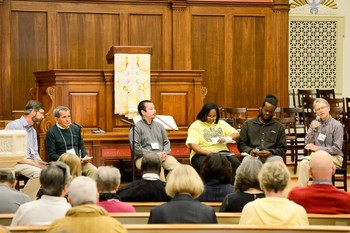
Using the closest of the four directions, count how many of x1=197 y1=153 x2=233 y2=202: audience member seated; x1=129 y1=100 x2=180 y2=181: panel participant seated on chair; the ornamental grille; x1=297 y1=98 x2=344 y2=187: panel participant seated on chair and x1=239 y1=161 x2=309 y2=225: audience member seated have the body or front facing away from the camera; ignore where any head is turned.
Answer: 2

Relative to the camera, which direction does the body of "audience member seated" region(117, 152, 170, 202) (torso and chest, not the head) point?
away from the camera

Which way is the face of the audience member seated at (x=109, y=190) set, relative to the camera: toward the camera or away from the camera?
away from the camera

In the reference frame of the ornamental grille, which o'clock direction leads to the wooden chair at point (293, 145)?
The wooden chair is roughly at 12 o'clock from the ornamental grille.

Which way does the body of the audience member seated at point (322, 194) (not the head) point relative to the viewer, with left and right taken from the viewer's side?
facing away from the viewer

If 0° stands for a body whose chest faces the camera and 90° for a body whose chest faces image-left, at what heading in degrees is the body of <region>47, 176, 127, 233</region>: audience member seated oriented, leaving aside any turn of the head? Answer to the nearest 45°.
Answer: approximately 180°

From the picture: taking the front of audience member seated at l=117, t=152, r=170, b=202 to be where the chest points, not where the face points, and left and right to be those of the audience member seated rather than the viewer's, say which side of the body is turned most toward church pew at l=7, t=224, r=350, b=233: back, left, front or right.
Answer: back

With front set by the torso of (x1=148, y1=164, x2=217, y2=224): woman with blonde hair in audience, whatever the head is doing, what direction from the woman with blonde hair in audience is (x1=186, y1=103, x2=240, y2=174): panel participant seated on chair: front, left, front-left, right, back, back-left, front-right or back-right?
front

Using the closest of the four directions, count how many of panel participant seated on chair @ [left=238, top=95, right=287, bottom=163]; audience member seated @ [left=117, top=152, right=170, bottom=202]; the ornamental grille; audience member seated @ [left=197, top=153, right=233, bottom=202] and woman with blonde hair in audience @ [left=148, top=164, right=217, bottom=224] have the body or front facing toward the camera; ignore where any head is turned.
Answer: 2

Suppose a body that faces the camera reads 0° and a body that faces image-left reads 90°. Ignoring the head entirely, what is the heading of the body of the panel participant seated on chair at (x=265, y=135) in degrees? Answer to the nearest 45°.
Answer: approximately 0°

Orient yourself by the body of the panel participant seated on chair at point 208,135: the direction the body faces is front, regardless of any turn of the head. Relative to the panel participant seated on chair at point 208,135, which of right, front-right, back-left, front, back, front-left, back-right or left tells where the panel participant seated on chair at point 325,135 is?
left

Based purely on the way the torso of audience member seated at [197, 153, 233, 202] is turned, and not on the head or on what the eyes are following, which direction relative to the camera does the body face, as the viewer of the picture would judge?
away from the camera

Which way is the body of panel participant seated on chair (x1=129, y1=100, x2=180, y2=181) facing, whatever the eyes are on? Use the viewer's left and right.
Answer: facing the viewer and to the right of the viewer

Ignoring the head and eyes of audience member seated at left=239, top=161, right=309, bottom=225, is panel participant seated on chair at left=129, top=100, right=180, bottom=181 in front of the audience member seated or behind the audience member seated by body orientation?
in front

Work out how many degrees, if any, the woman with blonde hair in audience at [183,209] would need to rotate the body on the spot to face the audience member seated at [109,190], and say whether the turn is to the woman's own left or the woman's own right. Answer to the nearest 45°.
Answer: approximately 45° to the woman's own left

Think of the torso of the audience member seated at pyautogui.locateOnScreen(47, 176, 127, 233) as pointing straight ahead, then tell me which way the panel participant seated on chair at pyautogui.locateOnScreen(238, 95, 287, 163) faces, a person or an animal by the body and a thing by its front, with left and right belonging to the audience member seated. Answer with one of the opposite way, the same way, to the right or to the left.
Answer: the opposite way

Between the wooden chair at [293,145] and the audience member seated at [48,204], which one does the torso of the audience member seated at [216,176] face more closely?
the wooden chair

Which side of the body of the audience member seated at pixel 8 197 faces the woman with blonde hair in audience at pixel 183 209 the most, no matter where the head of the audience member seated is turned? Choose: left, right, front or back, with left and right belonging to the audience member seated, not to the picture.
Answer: right

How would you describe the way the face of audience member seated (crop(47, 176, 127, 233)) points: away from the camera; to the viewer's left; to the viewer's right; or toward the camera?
away from the camera

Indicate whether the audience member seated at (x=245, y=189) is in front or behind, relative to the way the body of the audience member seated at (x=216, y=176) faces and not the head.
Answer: behind
